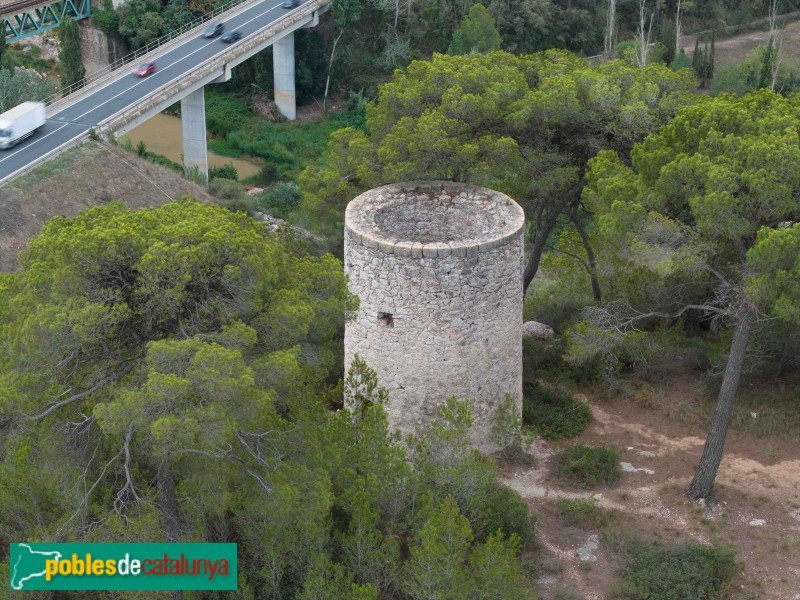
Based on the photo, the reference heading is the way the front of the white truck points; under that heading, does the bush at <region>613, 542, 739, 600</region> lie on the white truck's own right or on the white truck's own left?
on the white truck's own left

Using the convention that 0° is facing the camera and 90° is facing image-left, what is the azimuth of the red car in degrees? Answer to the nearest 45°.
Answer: approximately 45°

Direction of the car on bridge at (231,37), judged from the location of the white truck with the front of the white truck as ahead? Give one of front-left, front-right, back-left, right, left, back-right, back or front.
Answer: back

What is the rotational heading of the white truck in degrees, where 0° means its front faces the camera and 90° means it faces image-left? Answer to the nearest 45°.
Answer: approximately 45°

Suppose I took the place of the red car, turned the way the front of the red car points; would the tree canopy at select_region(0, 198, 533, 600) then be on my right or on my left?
on my left
